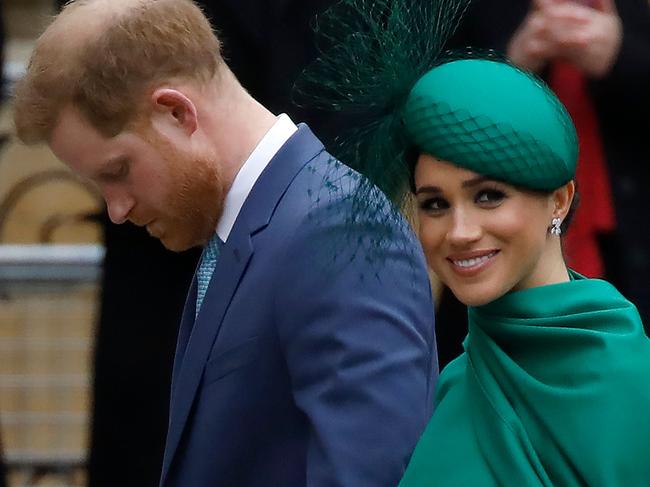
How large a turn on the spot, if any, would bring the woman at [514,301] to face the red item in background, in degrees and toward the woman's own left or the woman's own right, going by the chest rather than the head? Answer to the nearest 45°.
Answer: approximately 135° to the woman's own right

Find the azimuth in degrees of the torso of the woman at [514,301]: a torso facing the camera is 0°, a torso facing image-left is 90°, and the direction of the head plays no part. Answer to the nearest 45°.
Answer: approximately 45°

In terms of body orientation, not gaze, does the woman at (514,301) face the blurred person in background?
no

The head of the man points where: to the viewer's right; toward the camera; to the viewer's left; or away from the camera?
to the viewer's left

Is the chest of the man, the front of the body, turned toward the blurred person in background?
no

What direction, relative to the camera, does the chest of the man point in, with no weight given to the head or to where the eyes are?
to the viewer's left

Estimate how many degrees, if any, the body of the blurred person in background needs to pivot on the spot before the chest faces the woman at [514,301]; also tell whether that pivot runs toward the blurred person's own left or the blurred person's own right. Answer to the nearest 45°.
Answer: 0° — they already face them

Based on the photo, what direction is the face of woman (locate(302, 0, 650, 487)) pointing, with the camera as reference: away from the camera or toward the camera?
toward the camera

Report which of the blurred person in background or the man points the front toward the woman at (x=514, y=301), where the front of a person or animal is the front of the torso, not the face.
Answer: the blurred person in background

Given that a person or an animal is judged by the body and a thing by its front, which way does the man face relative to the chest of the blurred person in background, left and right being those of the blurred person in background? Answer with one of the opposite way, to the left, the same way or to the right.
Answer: to the right

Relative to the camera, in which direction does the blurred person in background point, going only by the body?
toward the camera
